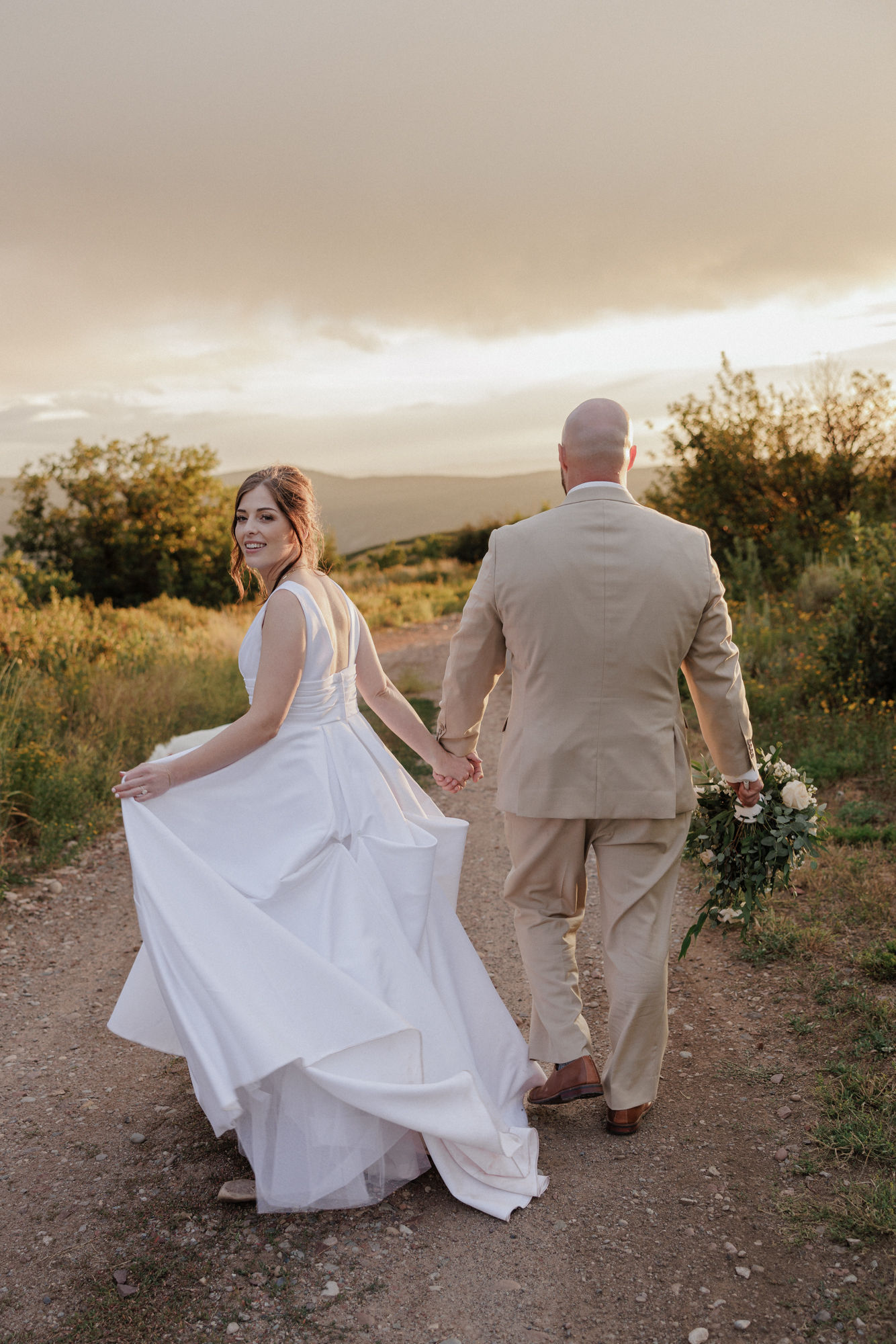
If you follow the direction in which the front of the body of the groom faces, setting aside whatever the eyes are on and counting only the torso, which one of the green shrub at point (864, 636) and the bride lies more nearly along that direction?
the green shrub

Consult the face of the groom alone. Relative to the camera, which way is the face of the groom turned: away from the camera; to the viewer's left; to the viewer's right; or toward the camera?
away from the camera

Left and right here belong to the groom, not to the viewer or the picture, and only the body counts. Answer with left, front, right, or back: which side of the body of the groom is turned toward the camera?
back

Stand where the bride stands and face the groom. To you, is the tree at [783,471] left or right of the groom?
left

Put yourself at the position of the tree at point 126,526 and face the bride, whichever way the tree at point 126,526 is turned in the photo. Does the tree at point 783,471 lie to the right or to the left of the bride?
left

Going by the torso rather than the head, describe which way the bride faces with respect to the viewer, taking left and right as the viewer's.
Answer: facing away from the viewer and to the left of the viewer

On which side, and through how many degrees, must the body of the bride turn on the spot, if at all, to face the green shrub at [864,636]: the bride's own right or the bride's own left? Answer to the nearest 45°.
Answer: approximately 90° to the bride's own right
